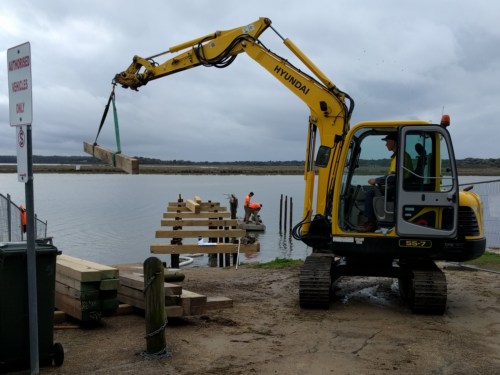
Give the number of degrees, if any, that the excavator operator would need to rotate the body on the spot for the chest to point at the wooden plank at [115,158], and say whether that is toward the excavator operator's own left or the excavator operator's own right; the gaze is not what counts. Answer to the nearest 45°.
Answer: approximately 45° to the excavator operator's own left

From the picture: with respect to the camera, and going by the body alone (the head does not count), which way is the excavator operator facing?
to the viewer's left

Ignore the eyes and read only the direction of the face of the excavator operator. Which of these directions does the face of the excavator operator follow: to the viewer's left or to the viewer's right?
to the viewer's left

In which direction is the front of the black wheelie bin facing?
to the viewer's left

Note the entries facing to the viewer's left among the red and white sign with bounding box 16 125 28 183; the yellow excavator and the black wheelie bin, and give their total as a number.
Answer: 2

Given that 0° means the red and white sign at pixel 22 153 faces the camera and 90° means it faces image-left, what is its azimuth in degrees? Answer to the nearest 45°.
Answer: approximately 0°

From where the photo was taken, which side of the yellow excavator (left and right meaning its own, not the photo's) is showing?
left

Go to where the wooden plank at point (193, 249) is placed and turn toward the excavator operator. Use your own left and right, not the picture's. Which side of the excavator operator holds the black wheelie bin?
right

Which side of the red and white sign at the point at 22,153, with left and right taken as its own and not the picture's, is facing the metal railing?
back

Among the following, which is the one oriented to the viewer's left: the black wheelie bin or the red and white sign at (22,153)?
the black wheelie bin
